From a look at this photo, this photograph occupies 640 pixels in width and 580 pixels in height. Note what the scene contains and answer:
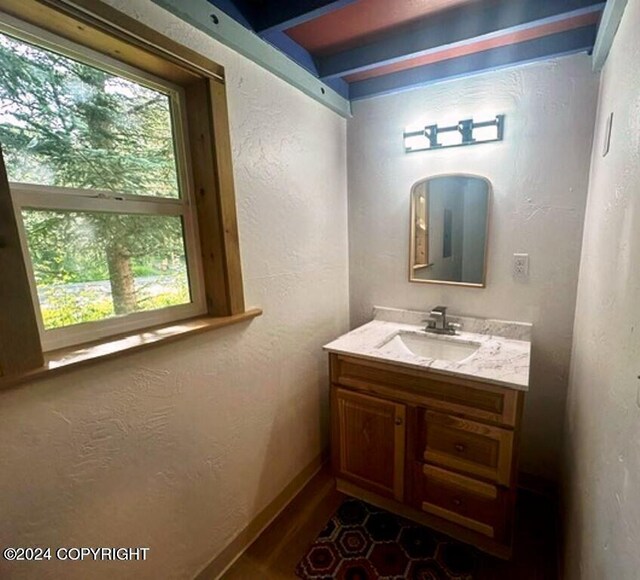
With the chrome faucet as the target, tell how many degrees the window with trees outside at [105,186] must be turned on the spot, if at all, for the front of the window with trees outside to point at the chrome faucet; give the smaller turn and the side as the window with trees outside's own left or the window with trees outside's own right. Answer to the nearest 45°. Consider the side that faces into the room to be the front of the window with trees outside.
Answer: approximately 45° to the window with trees outside's own left

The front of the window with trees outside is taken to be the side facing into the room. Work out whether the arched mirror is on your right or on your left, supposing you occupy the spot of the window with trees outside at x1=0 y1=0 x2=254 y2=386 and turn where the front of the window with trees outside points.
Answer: on your left

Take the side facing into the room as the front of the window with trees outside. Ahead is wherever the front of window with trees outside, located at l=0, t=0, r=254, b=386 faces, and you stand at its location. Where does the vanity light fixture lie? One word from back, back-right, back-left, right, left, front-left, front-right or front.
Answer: front-left

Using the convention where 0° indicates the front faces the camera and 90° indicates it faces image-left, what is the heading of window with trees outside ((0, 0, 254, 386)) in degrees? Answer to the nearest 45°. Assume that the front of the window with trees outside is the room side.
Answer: approximately 315°
